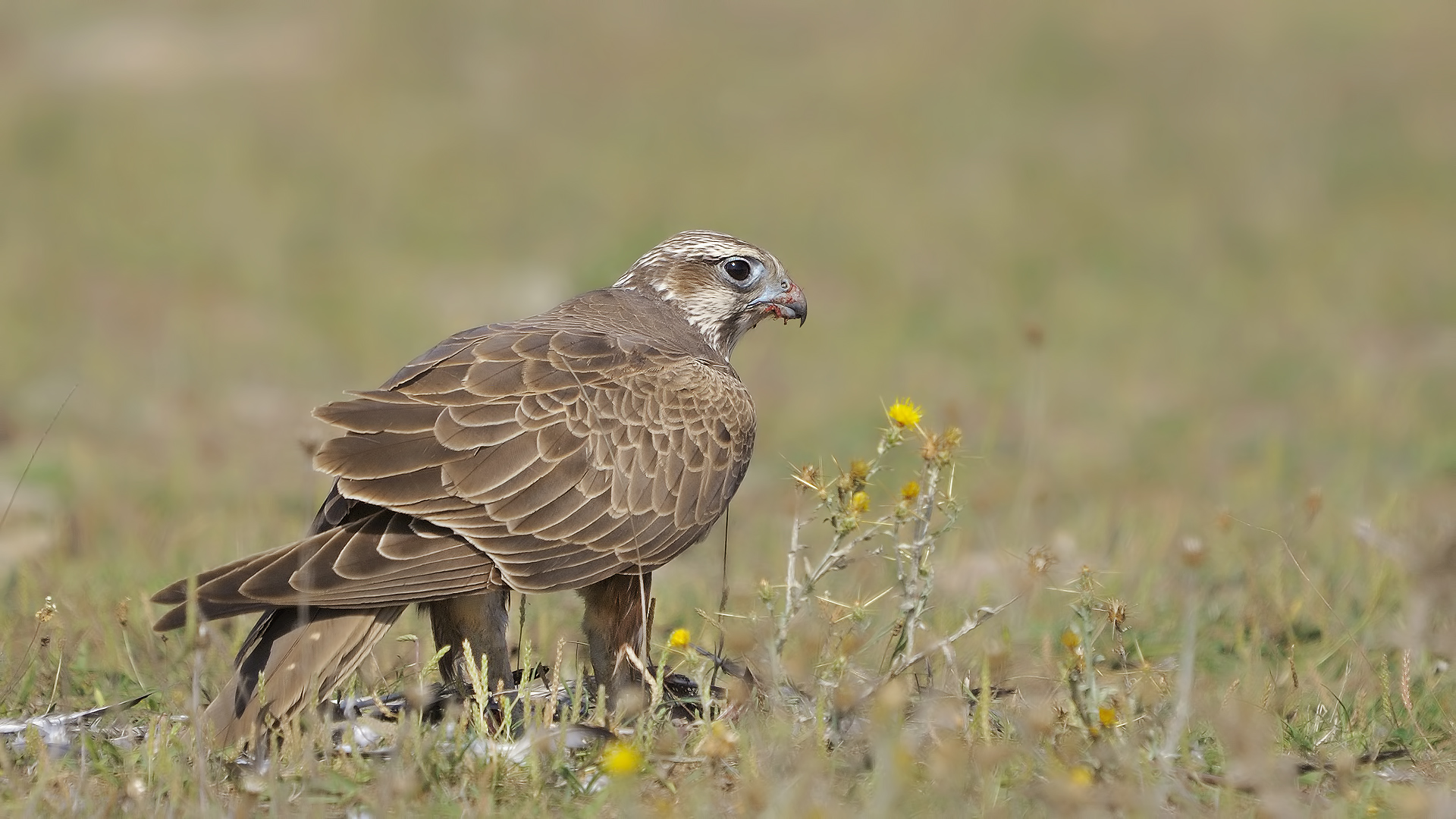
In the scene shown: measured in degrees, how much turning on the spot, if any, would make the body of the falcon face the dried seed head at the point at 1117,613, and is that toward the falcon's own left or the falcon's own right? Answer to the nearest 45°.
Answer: approximately 45° to the falcon's own right

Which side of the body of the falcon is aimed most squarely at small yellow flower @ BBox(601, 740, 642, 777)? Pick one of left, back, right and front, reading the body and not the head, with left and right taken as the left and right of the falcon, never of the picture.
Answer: right

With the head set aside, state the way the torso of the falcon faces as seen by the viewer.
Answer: to the viewer's right

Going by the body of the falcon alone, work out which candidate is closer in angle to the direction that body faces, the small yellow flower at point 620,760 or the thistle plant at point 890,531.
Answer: the thistle plant

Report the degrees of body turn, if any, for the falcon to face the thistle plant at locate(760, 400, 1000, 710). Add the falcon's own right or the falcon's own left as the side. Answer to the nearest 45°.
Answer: approximately 45° to the falcon's own right

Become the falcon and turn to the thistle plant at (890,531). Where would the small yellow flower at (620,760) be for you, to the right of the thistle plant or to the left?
right
